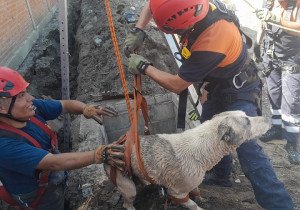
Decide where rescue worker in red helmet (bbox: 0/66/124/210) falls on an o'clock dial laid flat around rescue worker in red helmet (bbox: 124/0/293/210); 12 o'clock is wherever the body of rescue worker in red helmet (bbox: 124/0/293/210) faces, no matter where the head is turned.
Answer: rescue worker in red helmet (bbox: 0/66/124/210) is roughly at 11 o'clock from rescue worker in red helmet (bbox: 124/0/293/210).

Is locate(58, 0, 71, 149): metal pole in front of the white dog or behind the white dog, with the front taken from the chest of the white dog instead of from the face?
behind

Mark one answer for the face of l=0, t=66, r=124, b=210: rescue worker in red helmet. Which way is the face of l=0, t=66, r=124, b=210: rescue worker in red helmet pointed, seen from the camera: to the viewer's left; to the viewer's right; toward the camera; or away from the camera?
to the viewer's right

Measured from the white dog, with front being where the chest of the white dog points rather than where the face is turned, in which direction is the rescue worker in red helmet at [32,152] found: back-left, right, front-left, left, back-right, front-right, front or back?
back

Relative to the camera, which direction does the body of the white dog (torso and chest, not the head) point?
to the viewer's right

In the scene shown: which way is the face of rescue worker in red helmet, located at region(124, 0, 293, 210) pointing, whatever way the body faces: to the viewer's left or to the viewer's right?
to the viewer's left

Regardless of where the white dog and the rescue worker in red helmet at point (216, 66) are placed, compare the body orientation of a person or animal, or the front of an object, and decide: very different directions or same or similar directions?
very different directions

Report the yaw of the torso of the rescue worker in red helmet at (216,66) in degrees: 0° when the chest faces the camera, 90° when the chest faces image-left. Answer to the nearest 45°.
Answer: approximately 90°
